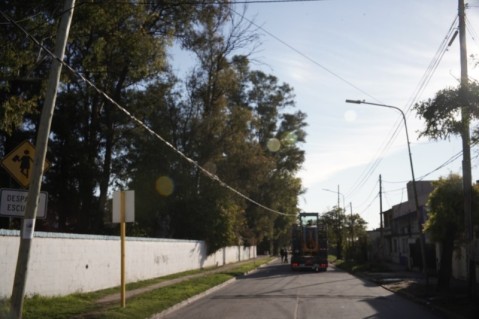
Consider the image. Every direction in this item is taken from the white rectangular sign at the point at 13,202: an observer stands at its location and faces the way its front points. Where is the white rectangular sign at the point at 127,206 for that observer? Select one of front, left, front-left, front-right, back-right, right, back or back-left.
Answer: back-left

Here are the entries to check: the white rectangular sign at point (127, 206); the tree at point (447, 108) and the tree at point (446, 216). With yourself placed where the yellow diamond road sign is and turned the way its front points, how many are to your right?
0

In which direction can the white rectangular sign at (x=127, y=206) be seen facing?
away from the camera

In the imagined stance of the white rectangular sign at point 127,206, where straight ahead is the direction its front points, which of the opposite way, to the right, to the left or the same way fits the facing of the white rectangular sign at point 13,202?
the opposite way

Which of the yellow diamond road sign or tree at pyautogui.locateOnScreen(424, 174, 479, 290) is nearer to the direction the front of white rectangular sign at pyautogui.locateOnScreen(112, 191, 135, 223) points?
the tree

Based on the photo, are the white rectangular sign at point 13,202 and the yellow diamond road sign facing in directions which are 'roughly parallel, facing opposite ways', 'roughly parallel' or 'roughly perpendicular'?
roughly parallel

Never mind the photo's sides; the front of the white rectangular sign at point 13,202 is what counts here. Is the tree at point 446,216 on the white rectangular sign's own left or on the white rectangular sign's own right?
on the white rectangular sign's own left

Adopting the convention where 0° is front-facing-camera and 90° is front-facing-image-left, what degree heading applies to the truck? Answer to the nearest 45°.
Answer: approximately 180°

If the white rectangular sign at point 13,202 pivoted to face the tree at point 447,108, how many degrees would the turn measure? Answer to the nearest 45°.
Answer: approximately 90° to its left

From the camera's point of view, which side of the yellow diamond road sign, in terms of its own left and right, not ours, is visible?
front

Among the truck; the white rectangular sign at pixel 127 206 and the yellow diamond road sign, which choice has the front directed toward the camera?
the yellow diamond road sign

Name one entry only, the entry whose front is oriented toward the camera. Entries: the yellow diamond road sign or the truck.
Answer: the yellow diamond road sign

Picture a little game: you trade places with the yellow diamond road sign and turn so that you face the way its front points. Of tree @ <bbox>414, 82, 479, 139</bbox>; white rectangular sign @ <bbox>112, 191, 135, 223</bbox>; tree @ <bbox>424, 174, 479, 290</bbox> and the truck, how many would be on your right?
0
